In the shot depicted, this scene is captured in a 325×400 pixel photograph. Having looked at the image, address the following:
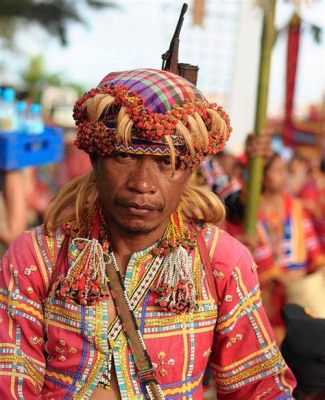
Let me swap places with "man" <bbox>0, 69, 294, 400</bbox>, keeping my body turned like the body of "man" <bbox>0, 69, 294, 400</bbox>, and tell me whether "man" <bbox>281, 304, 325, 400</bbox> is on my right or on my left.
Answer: on my left

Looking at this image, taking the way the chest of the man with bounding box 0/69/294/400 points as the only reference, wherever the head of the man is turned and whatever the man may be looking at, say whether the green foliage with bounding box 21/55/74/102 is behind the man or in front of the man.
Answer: behind

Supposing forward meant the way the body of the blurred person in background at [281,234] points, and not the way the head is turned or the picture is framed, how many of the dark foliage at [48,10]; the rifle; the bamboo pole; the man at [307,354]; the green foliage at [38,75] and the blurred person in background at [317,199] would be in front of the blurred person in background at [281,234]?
3

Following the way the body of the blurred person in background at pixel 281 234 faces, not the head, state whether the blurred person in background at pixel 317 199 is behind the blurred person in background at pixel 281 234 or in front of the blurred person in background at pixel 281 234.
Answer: behind

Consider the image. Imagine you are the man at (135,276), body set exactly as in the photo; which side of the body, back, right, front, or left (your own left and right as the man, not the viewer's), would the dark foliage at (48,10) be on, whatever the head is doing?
back

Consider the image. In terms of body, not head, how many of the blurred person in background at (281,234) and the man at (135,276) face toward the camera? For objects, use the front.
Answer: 2

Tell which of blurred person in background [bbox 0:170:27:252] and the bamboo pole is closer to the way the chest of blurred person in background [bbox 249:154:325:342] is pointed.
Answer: the bamboo pole

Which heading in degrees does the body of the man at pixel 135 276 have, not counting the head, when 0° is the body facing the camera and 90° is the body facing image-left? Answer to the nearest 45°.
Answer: approximately 0°
